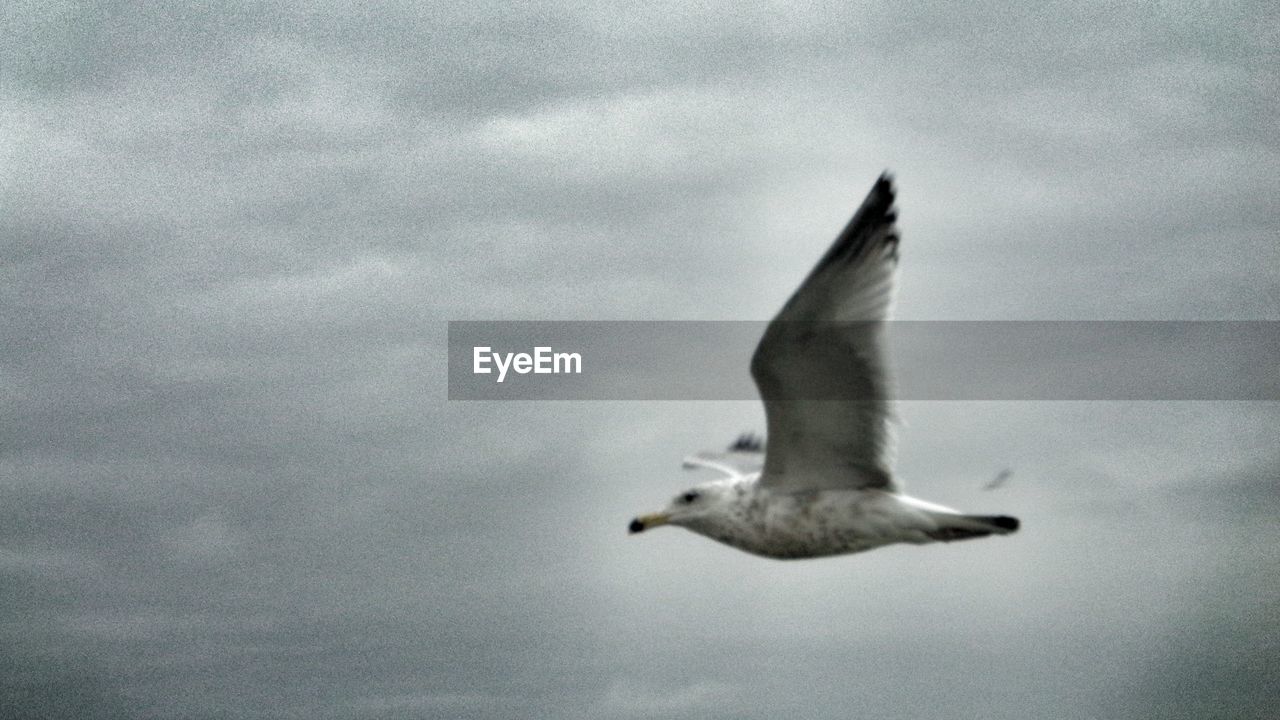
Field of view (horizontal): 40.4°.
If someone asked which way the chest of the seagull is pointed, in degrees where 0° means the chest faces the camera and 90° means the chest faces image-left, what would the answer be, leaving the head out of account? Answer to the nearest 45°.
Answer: approximately 90°
